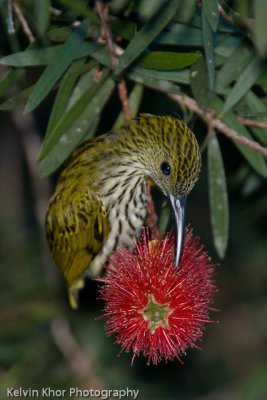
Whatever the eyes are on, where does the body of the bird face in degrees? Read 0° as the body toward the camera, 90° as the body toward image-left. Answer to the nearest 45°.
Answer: approximately 270°

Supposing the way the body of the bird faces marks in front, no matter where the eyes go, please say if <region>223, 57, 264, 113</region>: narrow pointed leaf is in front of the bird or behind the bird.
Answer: in front
